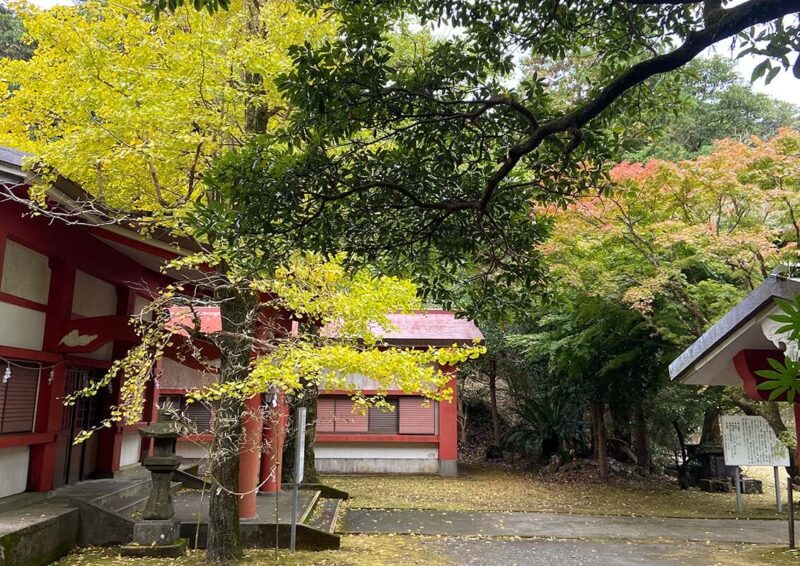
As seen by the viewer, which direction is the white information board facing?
toward the camera

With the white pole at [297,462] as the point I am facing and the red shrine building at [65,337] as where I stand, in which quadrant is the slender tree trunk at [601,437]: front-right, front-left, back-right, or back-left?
front-left

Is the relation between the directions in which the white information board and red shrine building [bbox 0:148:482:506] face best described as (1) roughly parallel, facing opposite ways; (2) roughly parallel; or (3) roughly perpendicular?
roughly perpendicular

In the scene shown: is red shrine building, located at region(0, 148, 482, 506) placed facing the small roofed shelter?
yes

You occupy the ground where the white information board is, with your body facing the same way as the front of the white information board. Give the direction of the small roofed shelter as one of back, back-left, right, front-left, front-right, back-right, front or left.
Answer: front

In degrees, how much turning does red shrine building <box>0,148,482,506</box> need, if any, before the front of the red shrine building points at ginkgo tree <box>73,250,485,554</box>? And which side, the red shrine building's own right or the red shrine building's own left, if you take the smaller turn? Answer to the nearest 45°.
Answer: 0° — it already faces it

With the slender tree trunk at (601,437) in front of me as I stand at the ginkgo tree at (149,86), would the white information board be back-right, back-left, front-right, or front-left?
front-right

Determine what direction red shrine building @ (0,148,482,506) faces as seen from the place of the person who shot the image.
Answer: facing the viewer and to the right of the viewer

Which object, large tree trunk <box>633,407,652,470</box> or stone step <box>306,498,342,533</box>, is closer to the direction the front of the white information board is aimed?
the stone step

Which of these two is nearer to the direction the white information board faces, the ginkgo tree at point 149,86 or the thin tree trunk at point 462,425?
the ginkgo tree

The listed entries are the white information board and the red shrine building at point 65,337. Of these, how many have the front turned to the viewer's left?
0

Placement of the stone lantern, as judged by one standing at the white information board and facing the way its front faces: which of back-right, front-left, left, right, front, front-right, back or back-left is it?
front-right

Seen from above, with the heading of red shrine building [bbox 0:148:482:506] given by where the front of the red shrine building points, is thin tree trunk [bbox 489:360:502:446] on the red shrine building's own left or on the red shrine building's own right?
on the red shrine building's own left
